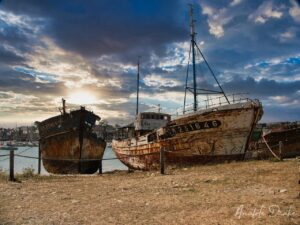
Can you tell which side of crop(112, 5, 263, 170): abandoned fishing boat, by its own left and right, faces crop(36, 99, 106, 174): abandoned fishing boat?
back

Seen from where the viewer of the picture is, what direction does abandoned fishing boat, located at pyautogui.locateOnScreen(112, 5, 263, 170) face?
facing the viewer and to the right of the viewer
